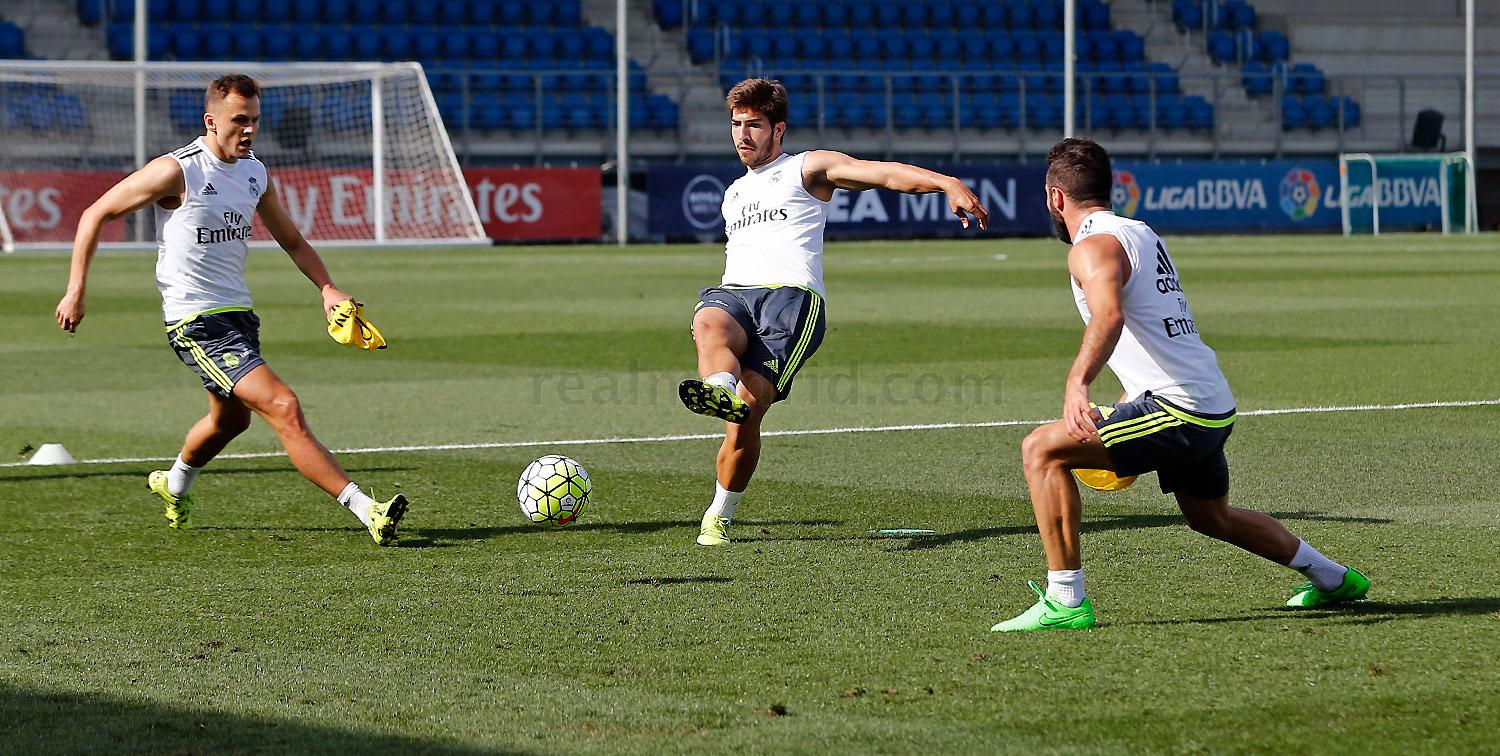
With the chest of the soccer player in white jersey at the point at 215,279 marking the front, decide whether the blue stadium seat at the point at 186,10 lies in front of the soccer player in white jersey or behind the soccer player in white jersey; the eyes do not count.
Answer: behind

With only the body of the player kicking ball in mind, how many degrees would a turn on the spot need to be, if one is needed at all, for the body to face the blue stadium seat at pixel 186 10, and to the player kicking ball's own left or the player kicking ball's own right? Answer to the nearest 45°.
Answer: approximately 135° to the player kicking ball's own right

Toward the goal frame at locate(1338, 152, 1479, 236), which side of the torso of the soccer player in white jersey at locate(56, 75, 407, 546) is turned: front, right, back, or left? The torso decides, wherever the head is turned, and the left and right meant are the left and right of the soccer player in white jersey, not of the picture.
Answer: left

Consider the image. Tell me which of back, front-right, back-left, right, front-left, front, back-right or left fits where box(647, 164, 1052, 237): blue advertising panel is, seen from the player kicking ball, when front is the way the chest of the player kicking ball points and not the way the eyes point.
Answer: back-right

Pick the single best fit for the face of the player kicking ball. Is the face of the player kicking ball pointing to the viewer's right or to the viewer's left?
to the viewer's left

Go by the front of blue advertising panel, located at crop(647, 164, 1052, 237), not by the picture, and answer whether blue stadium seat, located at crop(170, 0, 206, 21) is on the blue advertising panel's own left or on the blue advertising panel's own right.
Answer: on the blue advertising panel's own right

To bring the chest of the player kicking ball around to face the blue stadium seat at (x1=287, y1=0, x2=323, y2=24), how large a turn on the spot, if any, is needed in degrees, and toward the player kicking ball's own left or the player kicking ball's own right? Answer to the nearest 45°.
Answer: approximately 135° to the player kicking ball's own right

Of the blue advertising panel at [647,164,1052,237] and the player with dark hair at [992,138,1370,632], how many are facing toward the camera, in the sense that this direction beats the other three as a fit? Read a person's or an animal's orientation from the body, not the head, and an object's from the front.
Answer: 1

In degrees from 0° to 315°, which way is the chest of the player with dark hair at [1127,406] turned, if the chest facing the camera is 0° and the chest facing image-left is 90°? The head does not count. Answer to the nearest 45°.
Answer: approximately 135°

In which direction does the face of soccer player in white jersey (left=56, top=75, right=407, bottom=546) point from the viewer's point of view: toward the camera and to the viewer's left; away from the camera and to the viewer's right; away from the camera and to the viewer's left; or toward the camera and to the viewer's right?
toward the camera and to the viewer's right

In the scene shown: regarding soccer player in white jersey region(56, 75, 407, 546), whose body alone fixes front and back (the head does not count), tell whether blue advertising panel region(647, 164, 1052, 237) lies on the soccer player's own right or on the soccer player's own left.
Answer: on the soccer player's own left

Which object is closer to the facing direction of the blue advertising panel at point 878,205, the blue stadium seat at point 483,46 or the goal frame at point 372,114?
the goal frame
